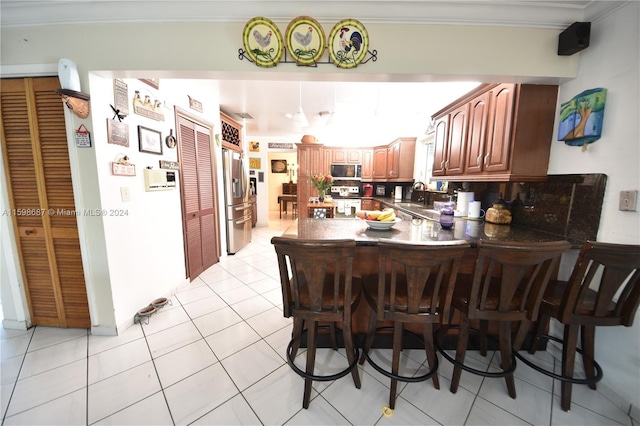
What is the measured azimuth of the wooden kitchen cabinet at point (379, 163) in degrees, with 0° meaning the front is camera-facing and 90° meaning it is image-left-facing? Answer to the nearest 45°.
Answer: approximately 0°

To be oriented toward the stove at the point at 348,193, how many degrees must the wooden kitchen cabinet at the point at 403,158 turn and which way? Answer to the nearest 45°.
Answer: approximately 45° to its right

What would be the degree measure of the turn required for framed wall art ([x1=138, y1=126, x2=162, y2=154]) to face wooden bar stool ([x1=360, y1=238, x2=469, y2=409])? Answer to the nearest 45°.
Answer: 0° — it already faces it

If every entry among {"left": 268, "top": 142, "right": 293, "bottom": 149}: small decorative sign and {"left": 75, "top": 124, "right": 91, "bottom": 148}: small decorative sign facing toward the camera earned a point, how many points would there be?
2

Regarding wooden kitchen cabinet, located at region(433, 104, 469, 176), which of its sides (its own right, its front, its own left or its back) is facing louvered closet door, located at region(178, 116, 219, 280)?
front

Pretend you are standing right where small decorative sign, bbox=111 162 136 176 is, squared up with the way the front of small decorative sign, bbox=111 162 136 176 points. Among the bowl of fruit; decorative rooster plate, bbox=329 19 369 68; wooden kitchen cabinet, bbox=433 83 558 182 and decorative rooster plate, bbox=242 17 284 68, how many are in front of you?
4

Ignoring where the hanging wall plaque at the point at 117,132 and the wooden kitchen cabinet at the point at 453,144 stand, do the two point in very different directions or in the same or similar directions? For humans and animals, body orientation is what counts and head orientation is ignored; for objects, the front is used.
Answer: very different directions

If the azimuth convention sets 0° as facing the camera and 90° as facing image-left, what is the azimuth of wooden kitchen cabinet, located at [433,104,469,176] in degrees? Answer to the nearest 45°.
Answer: approximately 45°

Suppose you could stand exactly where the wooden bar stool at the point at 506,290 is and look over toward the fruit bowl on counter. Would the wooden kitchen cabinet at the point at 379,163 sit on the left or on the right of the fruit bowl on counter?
right

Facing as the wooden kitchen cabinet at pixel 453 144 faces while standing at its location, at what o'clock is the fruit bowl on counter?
The fruit bowl on counter is roughly at 11 o'clock from the wooden kitchen cabinet.

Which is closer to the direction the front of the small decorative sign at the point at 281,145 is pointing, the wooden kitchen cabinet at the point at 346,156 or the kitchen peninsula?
the kitchen peninsula

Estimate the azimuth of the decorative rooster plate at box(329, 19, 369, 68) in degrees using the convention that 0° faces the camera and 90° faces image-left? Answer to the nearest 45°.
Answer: approximately 0°
